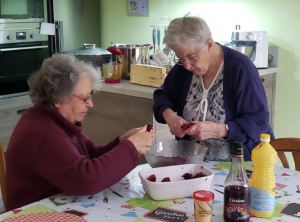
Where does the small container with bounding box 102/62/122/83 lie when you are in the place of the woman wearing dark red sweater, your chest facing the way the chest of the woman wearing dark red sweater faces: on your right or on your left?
on your left

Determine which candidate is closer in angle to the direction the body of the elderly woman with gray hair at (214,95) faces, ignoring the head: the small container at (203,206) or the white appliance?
the small container

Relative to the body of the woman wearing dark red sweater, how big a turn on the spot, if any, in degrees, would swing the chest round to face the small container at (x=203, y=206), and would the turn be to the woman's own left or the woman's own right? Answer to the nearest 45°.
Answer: approximately 45° to the woman's own right

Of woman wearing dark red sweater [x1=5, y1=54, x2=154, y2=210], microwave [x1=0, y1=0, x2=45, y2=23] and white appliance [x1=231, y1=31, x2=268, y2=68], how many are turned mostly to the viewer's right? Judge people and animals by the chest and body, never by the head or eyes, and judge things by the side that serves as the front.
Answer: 1

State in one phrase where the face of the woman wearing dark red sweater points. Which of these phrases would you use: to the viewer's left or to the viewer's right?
to the viewer's right

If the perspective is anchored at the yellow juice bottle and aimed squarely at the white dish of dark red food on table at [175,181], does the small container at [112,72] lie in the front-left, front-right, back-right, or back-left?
front-right

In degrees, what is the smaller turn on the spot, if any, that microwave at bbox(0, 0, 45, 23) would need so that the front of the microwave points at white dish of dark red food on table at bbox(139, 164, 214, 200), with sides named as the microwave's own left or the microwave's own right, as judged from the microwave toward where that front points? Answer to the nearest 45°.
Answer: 0° — it already faces it

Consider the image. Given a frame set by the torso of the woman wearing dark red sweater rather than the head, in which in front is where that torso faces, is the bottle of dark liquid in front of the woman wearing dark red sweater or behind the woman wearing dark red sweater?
in front

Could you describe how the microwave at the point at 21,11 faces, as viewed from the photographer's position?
facing the viewer

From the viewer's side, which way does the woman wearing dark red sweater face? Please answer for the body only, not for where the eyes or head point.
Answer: to the viewer's right

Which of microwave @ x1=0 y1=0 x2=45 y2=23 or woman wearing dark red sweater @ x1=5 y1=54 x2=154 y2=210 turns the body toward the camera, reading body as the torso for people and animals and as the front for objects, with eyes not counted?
the microwave

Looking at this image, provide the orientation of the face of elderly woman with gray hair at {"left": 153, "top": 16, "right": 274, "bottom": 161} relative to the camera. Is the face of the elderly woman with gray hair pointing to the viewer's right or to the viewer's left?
to the viewer's left
